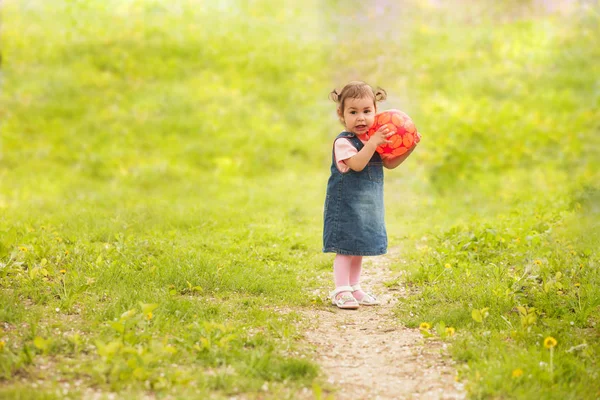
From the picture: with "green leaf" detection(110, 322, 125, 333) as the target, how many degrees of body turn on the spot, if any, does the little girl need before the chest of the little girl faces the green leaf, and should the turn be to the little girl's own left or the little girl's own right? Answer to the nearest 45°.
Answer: approximately 90° to the little girl's own right

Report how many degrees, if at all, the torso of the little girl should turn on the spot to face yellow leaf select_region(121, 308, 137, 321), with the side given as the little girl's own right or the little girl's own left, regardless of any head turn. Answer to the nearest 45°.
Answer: approximately 90° to the little girl's own right

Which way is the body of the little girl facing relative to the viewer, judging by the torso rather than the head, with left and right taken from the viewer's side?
facing the viewer and to the right of the viewer

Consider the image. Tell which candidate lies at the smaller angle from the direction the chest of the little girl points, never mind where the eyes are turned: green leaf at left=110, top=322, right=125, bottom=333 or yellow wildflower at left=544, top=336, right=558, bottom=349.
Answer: the yellow wildflower

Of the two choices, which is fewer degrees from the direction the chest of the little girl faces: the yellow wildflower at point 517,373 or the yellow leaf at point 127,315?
the yellow wildflower

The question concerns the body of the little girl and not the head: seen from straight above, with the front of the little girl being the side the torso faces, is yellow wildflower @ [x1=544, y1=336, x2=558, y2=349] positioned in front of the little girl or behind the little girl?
in front

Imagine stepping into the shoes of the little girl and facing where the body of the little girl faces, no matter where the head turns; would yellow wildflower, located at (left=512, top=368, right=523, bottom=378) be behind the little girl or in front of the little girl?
in front

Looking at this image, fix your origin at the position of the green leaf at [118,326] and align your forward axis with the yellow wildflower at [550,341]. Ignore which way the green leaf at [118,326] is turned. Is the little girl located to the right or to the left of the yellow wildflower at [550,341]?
left

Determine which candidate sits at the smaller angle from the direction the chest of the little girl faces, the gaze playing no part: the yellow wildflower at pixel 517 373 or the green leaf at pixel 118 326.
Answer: the yellow wildflower
